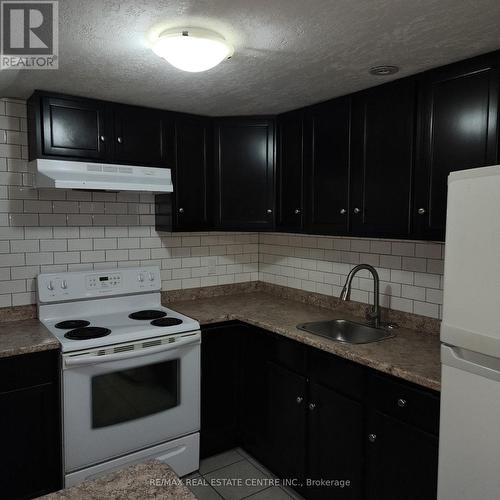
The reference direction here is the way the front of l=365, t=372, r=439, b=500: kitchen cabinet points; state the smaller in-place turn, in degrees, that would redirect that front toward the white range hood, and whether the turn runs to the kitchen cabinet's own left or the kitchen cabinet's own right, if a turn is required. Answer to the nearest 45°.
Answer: approximately 45° to the kitchen cabinet's own right

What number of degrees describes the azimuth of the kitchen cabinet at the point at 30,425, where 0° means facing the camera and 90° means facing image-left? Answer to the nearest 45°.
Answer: approximately 315°

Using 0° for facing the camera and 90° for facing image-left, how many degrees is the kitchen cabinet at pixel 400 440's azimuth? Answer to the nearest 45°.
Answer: approximately 45°

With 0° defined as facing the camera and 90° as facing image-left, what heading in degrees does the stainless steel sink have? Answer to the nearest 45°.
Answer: approximately 45°
